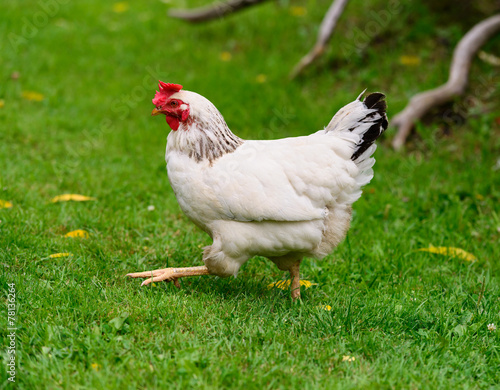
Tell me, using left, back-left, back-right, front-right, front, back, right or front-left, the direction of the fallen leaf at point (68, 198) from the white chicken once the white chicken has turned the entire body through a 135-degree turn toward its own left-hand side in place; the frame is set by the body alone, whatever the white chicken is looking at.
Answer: back

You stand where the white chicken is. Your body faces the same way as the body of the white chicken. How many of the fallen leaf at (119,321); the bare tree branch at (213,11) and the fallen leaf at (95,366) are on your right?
1

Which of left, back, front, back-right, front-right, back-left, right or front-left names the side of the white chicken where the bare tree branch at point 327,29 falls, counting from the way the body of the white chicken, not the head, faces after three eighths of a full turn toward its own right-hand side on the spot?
front-left

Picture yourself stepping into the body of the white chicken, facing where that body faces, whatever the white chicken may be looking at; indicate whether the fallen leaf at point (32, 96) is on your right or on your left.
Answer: on your right

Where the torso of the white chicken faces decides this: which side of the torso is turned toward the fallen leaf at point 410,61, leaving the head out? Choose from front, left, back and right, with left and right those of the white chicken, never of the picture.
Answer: right

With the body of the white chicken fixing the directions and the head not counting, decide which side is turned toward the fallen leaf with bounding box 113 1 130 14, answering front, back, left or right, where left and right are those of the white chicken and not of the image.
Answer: right

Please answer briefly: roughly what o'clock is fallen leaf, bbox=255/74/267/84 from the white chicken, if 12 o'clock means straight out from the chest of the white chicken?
The fallen leaf is roughly at 3 o'clock from the white chicken.

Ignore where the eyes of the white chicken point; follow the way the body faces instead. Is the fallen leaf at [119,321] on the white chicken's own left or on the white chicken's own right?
on the white chicken's own left

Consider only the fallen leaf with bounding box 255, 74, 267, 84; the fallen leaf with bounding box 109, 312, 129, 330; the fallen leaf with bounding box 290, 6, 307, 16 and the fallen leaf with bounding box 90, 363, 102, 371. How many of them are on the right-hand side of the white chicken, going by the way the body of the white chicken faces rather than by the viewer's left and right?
2

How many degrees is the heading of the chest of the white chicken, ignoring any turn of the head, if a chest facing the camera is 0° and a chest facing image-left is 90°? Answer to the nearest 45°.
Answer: approximately 90°

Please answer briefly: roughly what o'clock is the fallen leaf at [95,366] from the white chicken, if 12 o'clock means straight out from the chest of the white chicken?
The fallen leaf is roughly at 10 o'clock from the white chicken.
